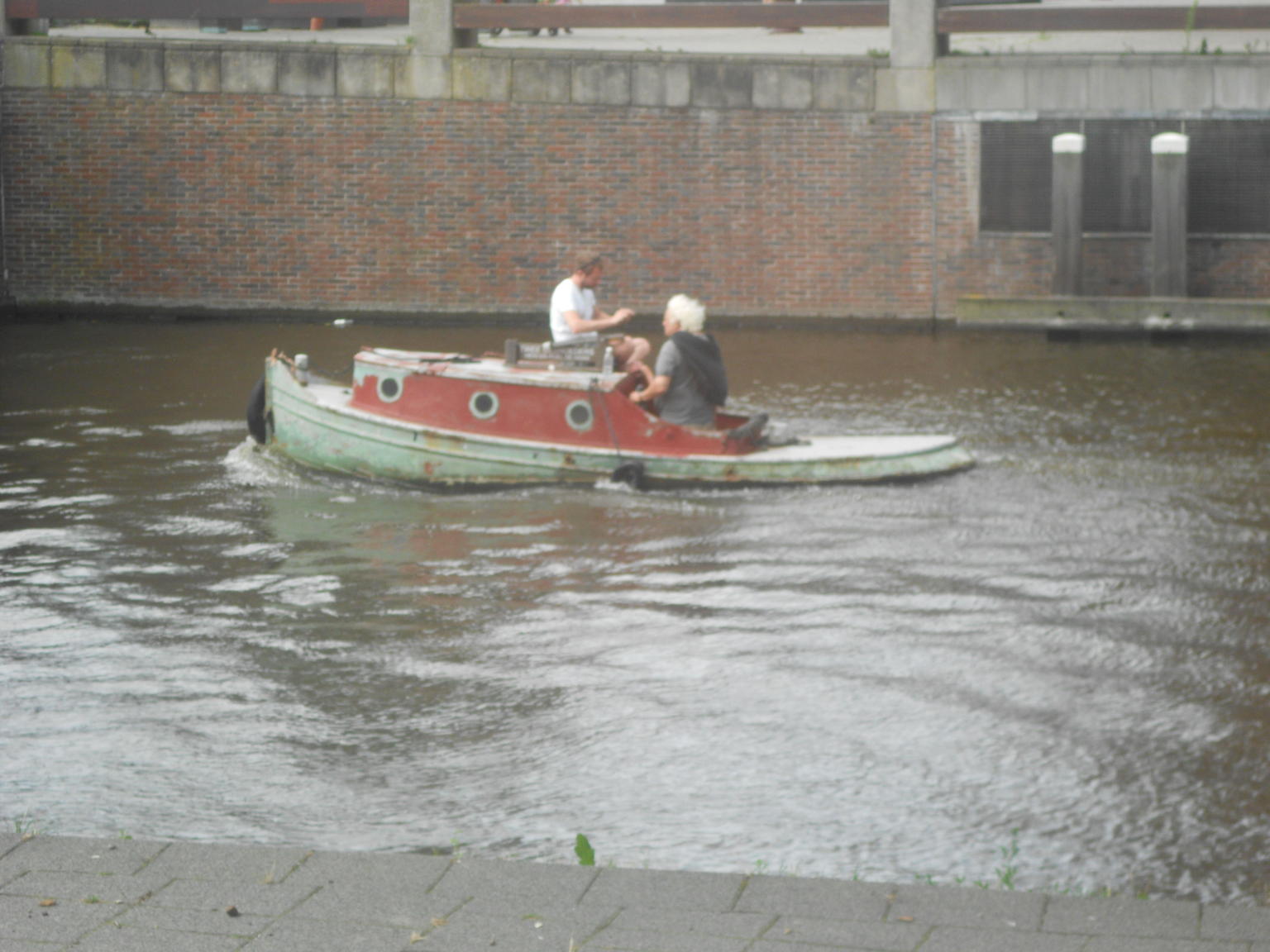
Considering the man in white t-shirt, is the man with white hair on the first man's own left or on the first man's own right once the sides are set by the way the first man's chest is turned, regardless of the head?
on the first man's own right

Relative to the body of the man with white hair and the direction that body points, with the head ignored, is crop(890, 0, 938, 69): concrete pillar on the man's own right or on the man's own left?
on the man's own right

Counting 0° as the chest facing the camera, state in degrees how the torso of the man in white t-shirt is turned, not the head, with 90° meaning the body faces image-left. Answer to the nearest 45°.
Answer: approximately 270°

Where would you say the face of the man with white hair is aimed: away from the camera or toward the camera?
away from the camera

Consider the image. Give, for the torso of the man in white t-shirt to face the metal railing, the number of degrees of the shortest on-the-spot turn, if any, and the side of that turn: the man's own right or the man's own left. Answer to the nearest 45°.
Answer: approximately 90° to the man's own left

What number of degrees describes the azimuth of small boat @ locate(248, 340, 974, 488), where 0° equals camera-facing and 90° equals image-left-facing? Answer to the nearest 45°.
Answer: approximately 90°

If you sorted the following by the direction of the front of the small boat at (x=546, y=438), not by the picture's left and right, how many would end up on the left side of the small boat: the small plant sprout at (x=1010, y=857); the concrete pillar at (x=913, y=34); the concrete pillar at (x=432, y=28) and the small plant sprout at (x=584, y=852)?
2

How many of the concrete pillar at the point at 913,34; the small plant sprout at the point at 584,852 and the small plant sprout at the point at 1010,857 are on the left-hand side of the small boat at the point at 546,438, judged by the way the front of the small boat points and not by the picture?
2

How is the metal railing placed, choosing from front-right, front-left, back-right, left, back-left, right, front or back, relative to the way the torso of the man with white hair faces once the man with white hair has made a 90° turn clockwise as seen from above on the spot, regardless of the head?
front-left

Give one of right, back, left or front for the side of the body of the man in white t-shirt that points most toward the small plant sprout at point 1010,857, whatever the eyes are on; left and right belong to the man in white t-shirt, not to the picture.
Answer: right

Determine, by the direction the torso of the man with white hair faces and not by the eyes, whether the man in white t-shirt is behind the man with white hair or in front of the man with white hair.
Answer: in front

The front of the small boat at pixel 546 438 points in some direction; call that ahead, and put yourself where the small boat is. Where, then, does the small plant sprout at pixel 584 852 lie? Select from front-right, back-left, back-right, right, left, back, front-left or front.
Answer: left

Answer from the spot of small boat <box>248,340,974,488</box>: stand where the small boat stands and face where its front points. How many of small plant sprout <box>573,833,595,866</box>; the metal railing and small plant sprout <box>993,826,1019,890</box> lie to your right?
1

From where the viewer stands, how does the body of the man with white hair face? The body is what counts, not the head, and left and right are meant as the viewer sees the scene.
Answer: facing away from the viewer and to the left of the viewer
